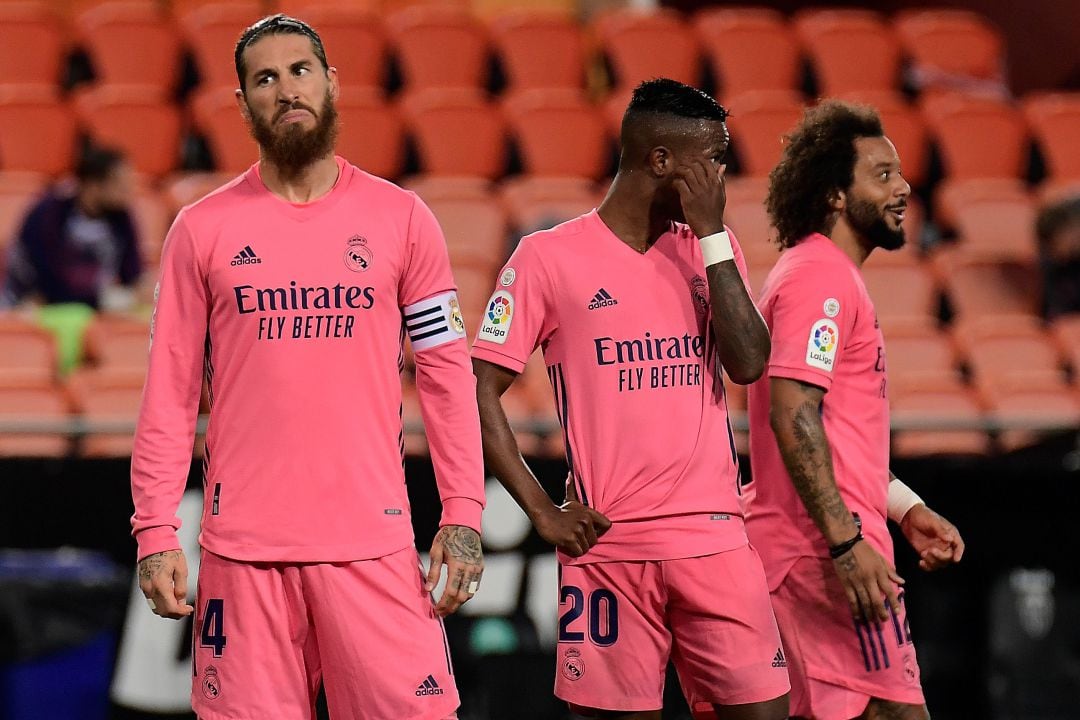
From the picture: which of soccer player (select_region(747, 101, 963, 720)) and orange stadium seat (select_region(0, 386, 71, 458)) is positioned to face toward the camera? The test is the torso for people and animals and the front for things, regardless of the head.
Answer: the orange stadium seat

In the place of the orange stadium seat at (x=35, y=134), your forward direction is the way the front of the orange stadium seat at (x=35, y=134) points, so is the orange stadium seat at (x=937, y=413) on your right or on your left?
on your left

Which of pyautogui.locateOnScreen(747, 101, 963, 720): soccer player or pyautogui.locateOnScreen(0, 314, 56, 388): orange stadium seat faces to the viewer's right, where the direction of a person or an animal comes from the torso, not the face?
the soccer player

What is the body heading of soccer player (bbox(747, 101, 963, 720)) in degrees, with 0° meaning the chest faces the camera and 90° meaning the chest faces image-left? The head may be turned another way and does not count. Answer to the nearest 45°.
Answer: approximately 270°

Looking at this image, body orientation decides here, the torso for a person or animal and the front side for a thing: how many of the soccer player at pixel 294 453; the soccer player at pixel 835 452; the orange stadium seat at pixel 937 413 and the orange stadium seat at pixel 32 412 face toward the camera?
3

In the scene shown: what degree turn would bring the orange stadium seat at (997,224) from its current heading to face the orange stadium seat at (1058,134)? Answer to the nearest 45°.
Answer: approximately 135° to its left

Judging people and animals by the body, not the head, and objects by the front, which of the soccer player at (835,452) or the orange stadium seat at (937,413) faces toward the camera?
the orange stadium seat

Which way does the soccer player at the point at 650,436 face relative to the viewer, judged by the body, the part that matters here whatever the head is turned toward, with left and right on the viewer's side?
facing the viewer and to the right of the viewer

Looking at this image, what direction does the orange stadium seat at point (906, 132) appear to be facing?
toward the camera

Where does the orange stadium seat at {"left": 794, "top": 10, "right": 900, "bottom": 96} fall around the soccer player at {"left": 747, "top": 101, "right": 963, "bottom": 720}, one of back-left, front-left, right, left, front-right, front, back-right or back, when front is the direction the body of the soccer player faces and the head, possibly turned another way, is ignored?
left

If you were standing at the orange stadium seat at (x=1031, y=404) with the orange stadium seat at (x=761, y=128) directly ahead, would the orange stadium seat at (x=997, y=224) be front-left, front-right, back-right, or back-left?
front-right

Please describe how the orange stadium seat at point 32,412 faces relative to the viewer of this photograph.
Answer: facing the viewer

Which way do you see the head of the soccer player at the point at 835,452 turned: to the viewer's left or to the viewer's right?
to the viewer's right

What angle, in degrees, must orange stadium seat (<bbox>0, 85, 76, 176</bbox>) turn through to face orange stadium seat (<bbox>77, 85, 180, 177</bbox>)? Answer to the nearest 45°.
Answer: approximately 90° to its left

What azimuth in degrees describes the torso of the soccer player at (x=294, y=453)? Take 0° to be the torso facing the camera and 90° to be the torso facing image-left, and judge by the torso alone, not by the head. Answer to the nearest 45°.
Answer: approximately 0°
